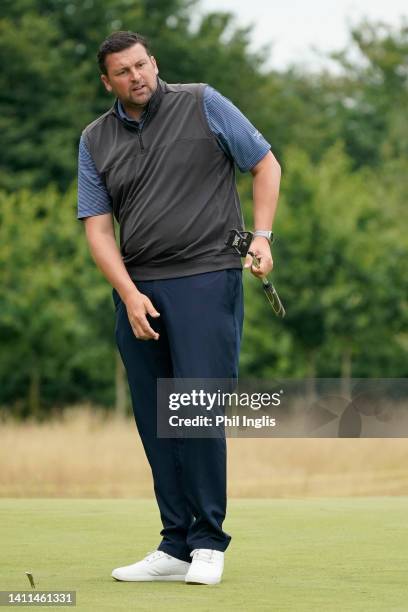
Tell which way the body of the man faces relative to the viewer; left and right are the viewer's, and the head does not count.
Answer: facing the viewer and to the left of the viewer
